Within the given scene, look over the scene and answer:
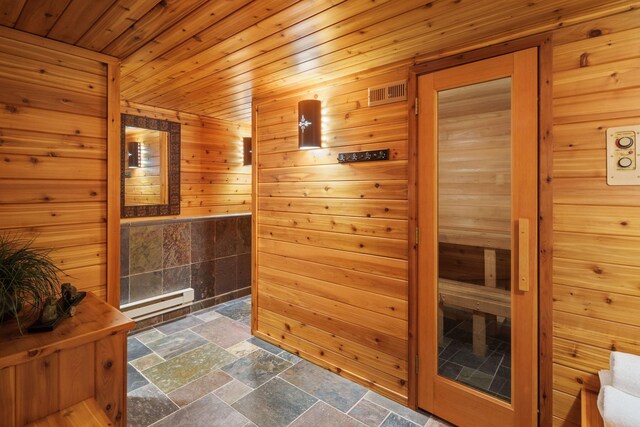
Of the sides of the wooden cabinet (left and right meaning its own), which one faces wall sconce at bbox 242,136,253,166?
left

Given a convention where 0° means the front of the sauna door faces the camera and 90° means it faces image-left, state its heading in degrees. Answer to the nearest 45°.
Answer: approximately 45°

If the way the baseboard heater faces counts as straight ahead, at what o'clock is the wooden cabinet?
The wooden cabinet is roughly at 2 o'clock from the baseboard heater.

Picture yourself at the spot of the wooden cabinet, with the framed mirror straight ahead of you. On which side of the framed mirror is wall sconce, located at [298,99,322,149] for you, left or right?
right

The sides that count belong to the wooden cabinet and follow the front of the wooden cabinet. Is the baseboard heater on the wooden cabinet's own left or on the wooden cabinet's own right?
on the wooden cabinet's own left

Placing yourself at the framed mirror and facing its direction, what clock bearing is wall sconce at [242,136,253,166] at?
The wall sconce is roughly at 10 o'clock from the framed mirror.

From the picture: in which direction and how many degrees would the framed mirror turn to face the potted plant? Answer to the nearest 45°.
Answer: approximately 45° to its right

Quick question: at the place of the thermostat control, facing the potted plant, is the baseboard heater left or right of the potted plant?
right
